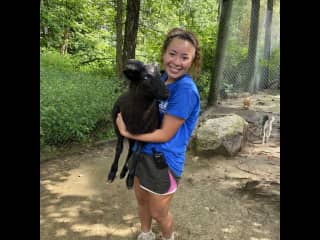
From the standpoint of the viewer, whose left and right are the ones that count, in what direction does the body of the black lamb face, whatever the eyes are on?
facing the viewer and to the right of the viewer

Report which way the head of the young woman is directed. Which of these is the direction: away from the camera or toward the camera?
toward the camera

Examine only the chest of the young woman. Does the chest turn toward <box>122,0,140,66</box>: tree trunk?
no

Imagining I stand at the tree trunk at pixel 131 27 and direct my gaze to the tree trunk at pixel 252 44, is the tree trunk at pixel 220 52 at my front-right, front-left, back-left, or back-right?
front-right

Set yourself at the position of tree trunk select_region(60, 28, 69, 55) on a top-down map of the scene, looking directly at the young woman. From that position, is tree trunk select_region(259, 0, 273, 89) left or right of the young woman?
left

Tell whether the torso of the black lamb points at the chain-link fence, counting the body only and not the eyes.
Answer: no

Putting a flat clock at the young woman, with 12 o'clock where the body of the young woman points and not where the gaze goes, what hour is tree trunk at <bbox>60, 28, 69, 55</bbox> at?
The tree trunk is roughly at 4 o'clock from the young woman.

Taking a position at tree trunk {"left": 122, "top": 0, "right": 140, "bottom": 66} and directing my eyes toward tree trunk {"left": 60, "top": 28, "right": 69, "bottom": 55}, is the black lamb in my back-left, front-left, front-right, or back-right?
back-left

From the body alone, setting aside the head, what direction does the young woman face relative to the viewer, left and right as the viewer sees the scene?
facing the viewer and to the left of the viewer

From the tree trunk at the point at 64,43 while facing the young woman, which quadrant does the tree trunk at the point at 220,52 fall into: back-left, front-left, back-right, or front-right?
front-left

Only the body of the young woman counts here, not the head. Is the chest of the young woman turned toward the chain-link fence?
no

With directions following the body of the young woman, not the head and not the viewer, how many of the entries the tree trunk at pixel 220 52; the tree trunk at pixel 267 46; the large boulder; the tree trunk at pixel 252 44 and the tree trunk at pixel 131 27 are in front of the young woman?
0

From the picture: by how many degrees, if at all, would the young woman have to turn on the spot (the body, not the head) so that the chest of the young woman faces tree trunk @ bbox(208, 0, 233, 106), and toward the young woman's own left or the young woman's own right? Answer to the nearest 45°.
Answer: approximately 135° to the young woman's own right

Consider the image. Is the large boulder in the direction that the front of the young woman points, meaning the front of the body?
no
